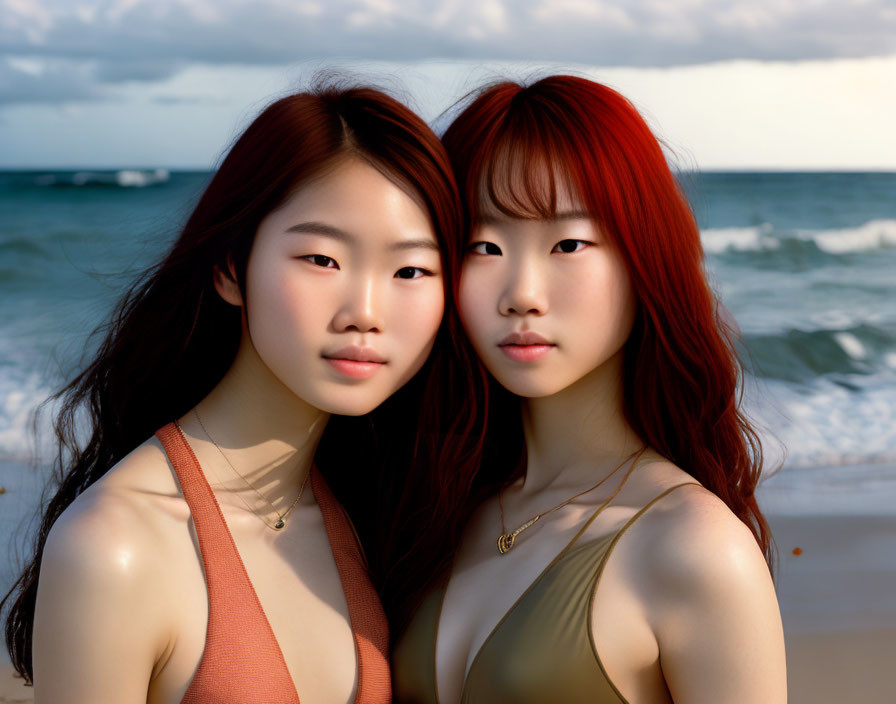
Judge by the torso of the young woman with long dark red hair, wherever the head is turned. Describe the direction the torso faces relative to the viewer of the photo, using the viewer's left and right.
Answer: facing the viewer and to the right of the viewer

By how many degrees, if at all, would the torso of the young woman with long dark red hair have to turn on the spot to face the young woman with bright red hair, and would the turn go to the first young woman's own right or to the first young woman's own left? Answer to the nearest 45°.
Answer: approximately 45° to the first young woman's own left

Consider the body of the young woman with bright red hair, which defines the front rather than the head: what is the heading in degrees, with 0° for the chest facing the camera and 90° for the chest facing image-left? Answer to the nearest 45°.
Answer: approximately 45°

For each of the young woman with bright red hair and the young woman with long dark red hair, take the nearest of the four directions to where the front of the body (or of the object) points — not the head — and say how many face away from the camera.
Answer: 0
